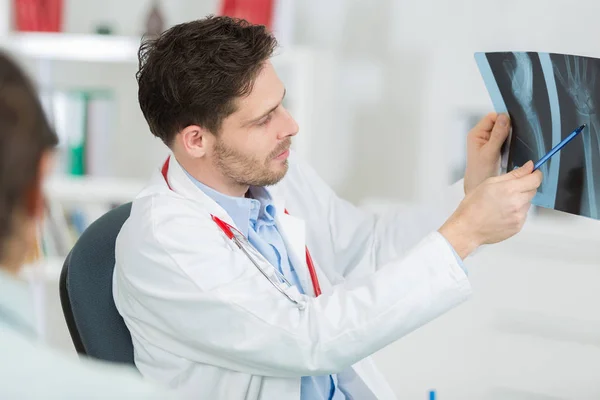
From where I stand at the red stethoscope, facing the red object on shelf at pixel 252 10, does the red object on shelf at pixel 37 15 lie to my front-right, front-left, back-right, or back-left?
front-left

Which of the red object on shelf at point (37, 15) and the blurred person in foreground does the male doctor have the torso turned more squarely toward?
the blurred person in foreground

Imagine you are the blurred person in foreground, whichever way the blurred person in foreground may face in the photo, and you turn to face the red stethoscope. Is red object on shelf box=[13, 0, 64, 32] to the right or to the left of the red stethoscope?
left

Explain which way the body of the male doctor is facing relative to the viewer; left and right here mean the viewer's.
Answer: facing the viewer and to the right of the viewer

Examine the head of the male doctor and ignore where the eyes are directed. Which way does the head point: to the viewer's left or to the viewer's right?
to the viewer's right

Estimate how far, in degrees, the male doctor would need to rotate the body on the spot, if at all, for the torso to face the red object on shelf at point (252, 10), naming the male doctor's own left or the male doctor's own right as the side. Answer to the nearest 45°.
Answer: approximately 135° to the male doctor's own left

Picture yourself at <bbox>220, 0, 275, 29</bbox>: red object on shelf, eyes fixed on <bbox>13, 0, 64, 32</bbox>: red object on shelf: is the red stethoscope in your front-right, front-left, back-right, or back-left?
back-left

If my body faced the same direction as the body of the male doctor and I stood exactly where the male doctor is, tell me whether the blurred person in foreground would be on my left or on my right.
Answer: on my right

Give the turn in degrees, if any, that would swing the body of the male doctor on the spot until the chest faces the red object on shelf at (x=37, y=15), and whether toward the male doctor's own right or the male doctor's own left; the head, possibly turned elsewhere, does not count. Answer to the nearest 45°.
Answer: approximately 180°

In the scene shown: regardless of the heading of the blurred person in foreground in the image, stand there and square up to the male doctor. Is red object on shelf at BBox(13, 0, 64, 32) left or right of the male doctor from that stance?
left

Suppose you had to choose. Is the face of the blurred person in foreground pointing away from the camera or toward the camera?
away from the camera
